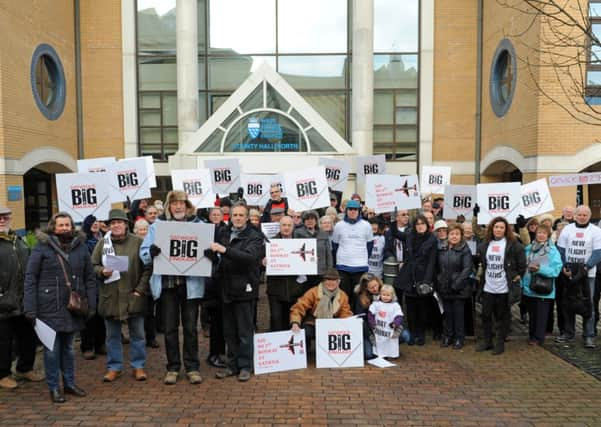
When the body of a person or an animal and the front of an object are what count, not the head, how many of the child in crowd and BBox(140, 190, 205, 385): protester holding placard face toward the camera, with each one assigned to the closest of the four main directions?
2

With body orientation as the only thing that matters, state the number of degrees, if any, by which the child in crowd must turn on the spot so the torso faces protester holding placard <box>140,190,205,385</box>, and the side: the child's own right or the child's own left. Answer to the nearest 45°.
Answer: approximately 45° to the child's own right

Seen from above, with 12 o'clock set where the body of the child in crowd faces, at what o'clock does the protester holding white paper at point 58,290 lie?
The protester holding white paper is roughly at 2 o'clock from the child in crowd.

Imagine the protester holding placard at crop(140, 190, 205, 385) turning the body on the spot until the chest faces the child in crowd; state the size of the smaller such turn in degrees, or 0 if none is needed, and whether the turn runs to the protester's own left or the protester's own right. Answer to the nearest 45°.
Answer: approximately 90° to the protester's own left

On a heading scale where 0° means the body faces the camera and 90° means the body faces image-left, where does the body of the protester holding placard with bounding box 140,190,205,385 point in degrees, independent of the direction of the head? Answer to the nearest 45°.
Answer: approximately 0°

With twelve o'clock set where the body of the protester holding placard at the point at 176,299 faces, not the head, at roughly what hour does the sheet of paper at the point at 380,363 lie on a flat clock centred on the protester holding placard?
The sheet of paper is roughly at 9 o'clock from the protester holding placard.

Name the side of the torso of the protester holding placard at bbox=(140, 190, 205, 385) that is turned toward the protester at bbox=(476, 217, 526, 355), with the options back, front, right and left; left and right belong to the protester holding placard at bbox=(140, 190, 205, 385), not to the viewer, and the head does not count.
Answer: left
